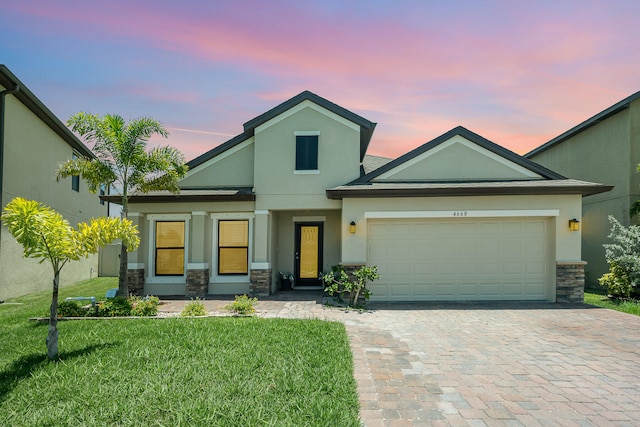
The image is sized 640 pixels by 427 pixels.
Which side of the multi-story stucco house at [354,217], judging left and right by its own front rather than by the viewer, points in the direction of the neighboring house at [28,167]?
right

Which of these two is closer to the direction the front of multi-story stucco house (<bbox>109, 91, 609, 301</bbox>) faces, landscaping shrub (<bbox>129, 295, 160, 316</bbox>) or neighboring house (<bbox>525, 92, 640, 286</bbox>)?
the landscaping shrub

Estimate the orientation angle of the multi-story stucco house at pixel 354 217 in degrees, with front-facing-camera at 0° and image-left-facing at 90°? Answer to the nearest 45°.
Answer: approximately 0°

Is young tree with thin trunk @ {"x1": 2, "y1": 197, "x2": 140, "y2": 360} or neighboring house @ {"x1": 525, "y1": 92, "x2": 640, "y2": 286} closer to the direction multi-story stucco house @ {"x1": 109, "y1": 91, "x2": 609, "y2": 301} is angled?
the young tree with thin trunk

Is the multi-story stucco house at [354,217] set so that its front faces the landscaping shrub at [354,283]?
yes

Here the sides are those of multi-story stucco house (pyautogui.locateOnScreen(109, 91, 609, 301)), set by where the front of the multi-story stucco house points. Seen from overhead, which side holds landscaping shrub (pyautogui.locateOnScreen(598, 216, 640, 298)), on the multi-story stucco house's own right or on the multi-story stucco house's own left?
on the multi-story stucco house's own left

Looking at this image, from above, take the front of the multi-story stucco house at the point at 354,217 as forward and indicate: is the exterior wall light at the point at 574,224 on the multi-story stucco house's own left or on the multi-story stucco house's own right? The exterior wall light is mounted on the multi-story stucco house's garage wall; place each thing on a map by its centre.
on the multi-story stucco house's own left

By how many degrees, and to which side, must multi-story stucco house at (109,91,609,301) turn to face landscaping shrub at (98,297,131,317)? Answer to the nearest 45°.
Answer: approximately 45° to its right

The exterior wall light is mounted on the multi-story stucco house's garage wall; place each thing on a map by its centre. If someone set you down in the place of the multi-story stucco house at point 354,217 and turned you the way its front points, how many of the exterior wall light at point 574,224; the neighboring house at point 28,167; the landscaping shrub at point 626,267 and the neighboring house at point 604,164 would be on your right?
1

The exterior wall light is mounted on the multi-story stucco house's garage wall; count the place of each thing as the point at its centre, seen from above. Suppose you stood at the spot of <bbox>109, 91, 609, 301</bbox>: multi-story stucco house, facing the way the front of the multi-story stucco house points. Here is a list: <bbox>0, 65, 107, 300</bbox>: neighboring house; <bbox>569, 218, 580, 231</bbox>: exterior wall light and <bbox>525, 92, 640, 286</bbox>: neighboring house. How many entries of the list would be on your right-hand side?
1

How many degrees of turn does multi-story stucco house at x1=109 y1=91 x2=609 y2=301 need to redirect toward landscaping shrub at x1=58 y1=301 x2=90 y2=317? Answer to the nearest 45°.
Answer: approximately 45° to its right
